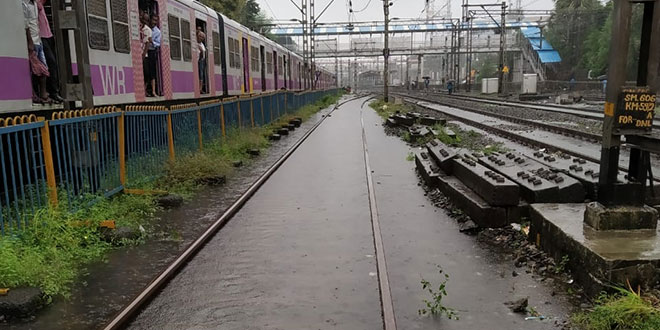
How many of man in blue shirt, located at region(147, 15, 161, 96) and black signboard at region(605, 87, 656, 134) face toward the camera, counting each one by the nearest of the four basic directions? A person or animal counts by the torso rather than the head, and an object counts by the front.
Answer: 1

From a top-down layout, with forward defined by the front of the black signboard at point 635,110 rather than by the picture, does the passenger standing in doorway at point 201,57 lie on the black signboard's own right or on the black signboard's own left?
on the black signboard's own right

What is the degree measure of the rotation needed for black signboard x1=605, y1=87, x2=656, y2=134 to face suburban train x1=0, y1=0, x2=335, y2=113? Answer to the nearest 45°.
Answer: approximately 90° to its right

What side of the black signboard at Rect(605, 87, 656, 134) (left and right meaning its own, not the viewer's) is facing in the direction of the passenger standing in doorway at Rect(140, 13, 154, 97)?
right

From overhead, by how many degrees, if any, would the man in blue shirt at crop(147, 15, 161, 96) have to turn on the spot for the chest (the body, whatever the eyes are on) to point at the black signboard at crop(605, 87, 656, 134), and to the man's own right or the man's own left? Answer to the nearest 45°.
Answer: approximately 45° to the man's own right

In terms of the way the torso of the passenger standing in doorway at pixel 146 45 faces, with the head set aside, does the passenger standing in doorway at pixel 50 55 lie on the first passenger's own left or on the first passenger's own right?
on the first passenger's own right

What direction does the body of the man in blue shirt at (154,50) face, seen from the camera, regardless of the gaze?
to the viewer's right

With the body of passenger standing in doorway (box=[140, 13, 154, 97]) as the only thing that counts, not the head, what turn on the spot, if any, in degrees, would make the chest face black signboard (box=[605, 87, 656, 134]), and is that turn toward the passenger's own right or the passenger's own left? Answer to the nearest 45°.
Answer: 0° — they already face it

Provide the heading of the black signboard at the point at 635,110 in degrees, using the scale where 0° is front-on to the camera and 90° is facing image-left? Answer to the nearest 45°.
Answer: approximately 0°
